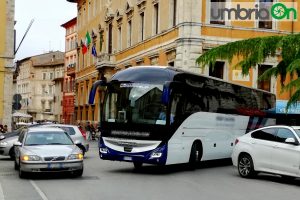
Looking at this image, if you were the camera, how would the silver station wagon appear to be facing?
facing the viewer

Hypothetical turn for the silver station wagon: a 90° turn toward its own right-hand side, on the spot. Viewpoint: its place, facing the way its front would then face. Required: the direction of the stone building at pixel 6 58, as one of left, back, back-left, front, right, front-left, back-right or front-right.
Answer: right

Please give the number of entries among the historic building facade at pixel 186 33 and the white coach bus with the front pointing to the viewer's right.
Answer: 0

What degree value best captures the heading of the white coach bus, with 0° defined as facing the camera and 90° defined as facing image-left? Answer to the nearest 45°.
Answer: approximately 45°

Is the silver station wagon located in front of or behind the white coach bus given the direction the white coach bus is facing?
in front

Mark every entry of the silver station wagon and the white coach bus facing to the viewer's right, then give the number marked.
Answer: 0

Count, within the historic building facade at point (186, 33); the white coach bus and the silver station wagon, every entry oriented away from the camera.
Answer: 0

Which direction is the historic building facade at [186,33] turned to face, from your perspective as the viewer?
facing the viewer and to the left of the viewer

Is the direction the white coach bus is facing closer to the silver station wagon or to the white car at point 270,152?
the silver station wagon

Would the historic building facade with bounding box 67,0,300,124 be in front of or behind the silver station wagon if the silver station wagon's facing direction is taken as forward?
behind

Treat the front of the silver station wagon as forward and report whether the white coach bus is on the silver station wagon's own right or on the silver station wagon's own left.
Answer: on the silver station wagon's own left

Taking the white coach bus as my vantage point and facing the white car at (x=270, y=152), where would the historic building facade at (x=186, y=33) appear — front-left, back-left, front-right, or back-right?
back-left

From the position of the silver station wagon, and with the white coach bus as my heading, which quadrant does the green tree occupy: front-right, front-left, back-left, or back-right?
front-right

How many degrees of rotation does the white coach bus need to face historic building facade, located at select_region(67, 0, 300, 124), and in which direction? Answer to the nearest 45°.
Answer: approximately 135° to its right

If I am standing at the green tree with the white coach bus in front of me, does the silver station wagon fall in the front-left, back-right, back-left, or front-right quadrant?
front-left

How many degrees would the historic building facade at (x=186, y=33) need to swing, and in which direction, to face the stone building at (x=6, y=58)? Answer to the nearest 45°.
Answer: approximately 90° to its right
